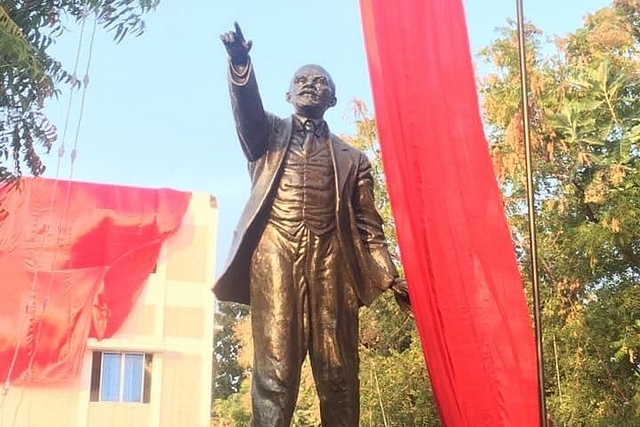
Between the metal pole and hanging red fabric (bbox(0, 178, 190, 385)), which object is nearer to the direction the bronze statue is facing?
the metal pole

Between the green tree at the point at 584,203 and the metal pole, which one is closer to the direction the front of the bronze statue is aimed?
the metal pole

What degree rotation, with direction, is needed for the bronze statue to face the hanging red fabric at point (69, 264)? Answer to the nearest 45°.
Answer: approximately 180°

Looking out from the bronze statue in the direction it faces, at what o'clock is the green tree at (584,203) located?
The green tree is roughly at 7 o'clock from the bronze statue.

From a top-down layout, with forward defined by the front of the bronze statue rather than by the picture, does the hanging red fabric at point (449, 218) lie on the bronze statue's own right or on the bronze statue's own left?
on the bronze statue's own left

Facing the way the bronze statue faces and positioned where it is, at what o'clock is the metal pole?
The metal pole is roughly at 9 o'clock from the bronze statue.

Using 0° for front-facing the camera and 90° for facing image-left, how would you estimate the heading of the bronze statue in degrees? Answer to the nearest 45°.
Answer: approximately 0°

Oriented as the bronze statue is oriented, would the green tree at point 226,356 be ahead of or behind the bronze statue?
behind
